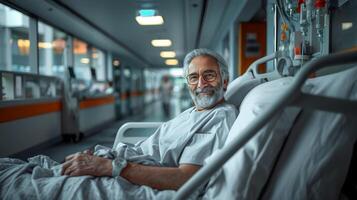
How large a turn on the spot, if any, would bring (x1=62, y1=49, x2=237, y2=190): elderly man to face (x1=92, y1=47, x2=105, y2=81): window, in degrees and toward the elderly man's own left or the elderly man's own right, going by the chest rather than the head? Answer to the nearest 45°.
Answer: approximately 135° to the elderly man's own right

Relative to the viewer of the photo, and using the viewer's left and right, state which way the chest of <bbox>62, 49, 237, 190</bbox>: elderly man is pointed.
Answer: facing the viewer and to the left of the viewer

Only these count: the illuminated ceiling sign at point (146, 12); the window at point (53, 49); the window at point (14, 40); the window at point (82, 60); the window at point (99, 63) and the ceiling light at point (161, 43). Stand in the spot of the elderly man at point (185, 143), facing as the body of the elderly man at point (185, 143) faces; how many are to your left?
0

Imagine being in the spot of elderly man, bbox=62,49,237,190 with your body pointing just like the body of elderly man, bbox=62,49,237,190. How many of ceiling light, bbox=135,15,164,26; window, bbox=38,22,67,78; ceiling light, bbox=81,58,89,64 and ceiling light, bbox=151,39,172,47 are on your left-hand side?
0

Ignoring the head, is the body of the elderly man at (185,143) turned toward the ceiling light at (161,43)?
no

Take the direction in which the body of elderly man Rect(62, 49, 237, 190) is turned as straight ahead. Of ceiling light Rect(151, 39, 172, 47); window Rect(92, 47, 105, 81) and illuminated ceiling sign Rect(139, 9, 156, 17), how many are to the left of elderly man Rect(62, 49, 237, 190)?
0

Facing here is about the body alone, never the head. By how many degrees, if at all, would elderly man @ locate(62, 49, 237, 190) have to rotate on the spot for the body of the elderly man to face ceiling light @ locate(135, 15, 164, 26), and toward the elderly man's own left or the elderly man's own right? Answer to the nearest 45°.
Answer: approximately 135° to the elderly man's own right

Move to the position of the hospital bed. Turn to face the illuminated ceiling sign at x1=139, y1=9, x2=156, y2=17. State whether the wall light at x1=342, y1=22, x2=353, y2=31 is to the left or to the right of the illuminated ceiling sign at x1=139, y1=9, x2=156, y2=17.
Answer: right

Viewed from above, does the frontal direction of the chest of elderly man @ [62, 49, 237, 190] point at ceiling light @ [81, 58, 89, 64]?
no

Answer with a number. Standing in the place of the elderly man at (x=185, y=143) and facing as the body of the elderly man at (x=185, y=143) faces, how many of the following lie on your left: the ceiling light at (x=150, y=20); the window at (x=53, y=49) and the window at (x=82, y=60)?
0

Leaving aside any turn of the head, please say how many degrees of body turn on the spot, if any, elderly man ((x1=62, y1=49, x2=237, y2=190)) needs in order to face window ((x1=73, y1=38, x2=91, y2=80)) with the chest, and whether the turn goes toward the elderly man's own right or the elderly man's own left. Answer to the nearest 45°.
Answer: approximately 135° to the elderly man's own right

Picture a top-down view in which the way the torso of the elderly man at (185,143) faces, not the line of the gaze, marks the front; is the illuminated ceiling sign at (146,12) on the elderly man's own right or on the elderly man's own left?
on the elderly man's own right

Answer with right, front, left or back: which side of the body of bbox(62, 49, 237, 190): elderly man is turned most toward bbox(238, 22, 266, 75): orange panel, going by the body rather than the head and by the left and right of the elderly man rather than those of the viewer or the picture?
back
